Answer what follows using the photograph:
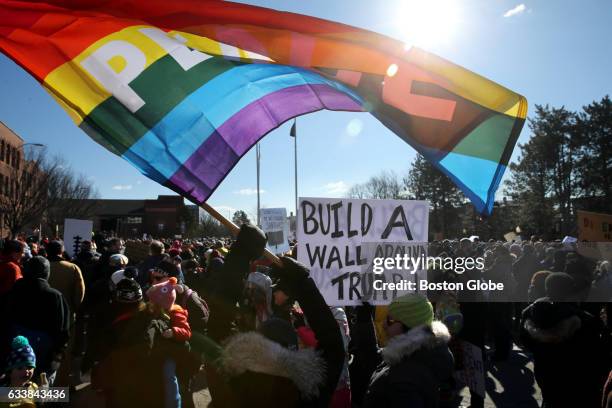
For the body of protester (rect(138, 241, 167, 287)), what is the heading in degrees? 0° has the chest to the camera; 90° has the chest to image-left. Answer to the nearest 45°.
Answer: approximately 180°

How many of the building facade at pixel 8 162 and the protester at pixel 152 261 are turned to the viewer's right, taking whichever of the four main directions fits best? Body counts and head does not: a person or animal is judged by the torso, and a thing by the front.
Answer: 1

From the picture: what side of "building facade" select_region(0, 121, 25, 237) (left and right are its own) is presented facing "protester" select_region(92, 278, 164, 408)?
right

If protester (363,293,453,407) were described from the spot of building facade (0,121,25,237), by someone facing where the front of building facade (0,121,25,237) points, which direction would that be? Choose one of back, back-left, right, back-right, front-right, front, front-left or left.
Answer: right

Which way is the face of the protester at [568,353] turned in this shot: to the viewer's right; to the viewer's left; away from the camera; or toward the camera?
away from the camera

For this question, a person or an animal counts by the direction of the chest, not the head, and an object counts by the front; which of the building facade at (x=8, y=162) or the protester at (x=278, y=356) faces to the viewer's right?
the building facade

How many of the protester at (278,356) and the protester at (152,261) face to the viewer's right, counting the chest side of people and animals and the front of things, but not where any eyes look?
0

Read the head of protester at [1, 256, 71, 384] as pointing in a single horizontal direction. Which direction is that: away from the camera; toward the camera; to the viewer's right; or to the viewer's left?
away from the camera

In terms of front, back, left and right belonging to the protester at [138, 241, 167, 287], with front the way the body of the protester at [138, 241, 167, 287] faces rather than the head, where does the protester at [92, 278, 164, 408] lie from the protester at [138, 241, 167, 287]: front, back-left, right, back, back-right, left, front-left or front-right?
back

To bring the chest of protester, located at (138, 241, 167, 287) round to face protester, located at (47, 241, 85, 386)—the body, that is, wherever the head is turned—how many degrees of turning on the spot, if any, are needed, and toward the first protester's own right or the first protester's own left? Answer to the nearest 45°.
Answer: approximately 135° to the first protester's own left

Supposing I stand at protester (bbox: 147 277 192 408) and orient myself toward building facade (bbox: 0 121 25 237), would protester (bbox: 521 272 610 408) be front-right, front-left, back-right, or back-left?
back-right

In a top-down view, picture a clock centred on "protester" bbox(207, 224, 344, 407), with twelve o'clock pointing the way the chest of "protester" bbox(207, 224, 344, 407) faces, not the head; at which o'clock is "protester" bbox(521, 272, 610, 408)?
"protester" bbox(521, 272, 610, 408) is roughly at 2 o'clock from "protester" bbox(207, 224, 344, 407).

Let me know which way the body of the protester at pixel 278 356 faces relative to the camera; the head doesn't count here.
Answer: away from the camera

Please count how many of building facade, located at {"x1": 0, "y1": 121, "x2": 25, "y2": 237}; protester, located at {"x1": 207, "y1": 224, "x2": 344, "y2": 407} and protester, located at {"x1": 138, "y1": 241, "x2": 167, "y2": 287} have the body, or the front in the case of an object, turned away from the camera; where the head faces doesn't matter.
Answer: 2

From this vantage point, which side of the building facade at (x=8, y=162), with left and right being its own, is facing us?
right

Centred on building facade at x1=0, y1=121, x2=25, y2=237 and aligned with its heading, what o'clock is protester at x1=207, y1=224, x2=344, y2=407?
The protester is roughly at 3 o'clock from the building facade.

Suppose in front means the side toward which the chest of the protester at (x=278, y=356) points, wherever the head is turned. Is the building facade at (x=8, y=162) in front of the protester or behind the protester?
in front

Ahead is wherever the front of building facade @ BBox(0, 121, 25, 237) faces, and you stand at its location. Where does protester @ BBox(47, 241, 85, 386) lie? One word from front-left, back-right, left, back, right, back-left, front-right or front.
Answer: right

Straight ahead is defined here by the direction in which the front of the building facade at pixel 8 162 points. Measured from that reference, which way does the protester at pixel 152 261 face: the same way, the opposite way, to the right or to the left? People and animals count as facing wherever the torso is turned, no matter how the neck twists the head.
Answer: to the left
